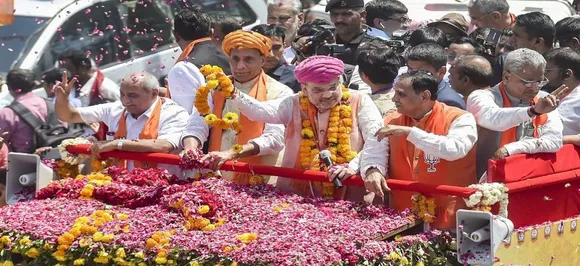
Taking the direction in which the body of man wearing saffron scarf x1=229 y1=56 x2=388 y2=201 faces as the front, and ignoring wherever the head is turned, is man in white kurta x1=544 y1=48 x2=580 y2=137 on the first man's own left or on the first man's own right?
on the first man's own left

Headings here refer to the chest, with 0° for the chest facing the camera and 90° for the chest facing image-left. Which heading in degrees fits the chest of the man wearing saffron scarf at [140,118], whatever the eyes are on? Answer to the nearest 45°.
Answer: approximately 45°

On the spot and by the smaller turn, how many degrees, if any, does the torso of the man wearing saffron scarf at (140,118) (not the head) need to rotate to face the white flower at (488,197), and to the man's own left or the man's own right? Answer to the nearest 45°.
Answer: approximately 90° to the man's own left

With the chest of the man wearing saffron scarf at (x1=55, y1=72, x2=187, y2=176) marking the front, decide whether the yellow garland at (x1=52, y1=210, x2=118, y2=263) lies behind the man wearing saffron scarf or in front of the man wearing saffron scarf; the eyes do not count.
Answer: in front

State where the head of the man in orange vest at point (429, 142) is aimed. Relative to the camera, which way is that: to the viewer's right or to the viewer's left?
to the viewer's left

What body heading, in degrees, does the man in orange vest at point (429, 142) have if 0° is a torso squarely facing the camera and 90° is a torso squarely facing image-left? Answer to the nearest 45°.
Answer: approximately 45°

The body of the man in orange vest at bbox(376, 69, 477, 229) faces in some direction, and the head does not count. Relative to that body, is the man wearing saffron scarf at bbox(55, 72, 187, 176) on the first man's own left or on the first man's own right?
on the first man's own right
